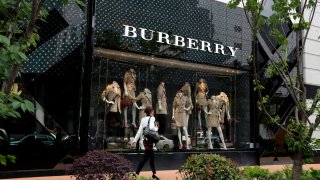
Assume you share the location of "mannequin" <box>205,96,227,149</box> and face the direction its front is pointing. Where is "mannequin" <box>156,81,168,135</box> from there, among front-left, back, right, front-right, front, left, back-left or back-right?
front-right

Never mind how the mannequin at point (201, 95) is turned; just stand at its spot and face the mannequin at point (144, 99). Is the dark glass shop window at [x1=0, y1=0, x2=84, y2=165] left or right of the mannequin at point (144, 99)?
left

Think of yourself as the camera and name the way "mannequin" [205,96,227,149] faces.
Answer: facing the viewer

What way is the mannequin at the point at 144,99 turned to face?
toward the camera

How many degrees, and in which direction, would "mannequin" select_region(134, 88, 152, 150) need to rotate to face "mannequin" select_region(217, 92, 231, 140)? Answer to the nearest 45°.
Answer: approximately 135° to its left

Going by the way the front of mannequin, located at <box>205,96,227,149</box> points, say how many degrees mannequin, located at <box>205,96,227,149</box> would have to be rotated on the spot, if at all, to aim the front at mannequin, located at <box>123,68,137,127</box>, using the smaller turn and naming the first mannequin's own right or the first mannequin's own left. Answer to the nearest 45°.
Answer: approximately 45° to the first mannequin's own right

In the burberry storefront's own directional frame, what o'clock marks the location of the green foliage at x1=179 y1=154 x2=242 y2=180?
The green foliage is roughly at 1 o'clock from the burberry storefront.

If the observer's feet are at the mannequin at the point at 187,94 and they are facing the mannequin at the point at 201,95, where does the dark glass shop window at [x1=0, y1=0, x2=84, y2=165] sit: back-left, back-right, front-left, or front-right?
back-right

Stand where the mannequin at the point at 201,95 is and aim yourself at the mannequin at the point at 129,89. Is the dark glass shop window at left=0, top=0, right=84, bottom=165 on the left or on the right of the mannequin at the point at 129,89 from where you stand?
left

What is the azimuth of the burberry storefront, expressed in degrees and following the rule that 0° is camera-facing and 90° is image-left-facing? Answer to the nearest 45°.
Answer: approximately 315°

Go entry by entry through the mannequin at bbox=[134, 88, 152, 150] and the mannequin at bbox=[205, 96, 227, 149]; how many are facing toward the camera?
2
